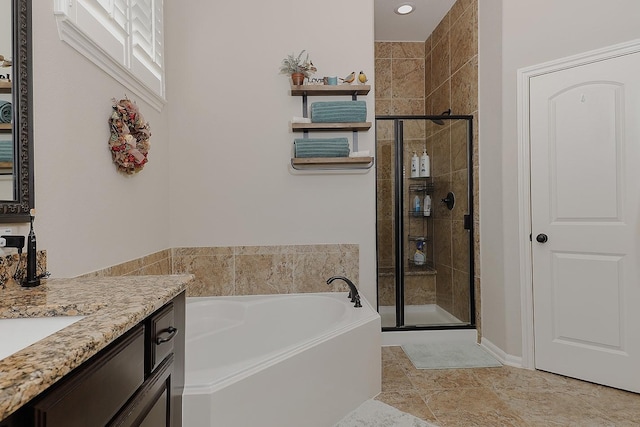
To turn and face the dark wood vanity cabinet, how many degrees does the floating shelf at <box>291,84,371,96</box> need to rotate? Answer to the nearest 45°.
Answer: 0° — it already faces it

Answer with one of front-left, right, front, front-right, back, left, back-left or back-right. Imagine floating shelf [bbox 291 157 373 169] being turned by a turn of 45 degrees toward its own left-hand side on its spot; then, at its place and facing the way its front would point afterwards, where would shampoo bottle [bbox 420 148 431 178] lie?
left

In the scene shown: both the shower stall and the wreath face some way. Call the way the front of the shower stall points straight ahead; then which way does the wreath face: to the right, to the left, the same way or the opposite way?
to the left

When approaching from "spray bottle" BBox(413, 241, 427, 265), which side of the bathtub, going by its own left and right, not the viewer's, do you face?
left

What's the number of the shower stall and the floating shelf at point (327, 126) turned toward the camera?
2

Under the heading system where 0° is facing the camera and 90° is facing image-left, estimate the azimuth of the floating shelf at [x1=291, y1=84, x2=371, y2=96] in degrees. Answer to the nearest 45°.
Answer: approximately 0°

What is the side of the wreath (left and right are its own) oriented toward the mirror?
right

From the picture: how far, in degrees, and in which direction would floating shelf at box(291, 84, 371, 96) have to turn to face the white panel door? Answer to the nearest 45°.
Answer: approximately 90° to its left

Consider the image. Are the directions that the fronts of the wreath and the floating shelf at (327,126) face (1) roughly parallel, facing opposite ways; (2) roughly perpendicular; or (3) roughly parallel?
roughly perpendicular
